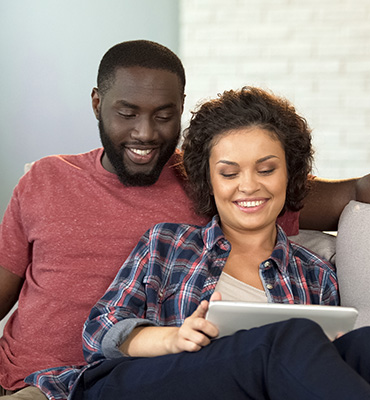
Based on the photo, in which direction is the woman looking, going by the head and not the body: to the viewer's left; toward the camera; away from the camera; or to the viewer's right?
toward the camera

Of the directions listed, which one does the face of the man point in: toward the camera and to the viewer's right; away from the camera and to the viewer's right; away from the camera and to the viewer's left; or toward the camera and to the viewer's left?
toward the camera and to the viewer's right

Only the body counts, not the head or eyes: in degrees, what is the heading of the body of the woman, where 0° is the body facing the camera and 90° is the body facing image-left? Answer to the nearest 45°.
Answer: approximately 315°
